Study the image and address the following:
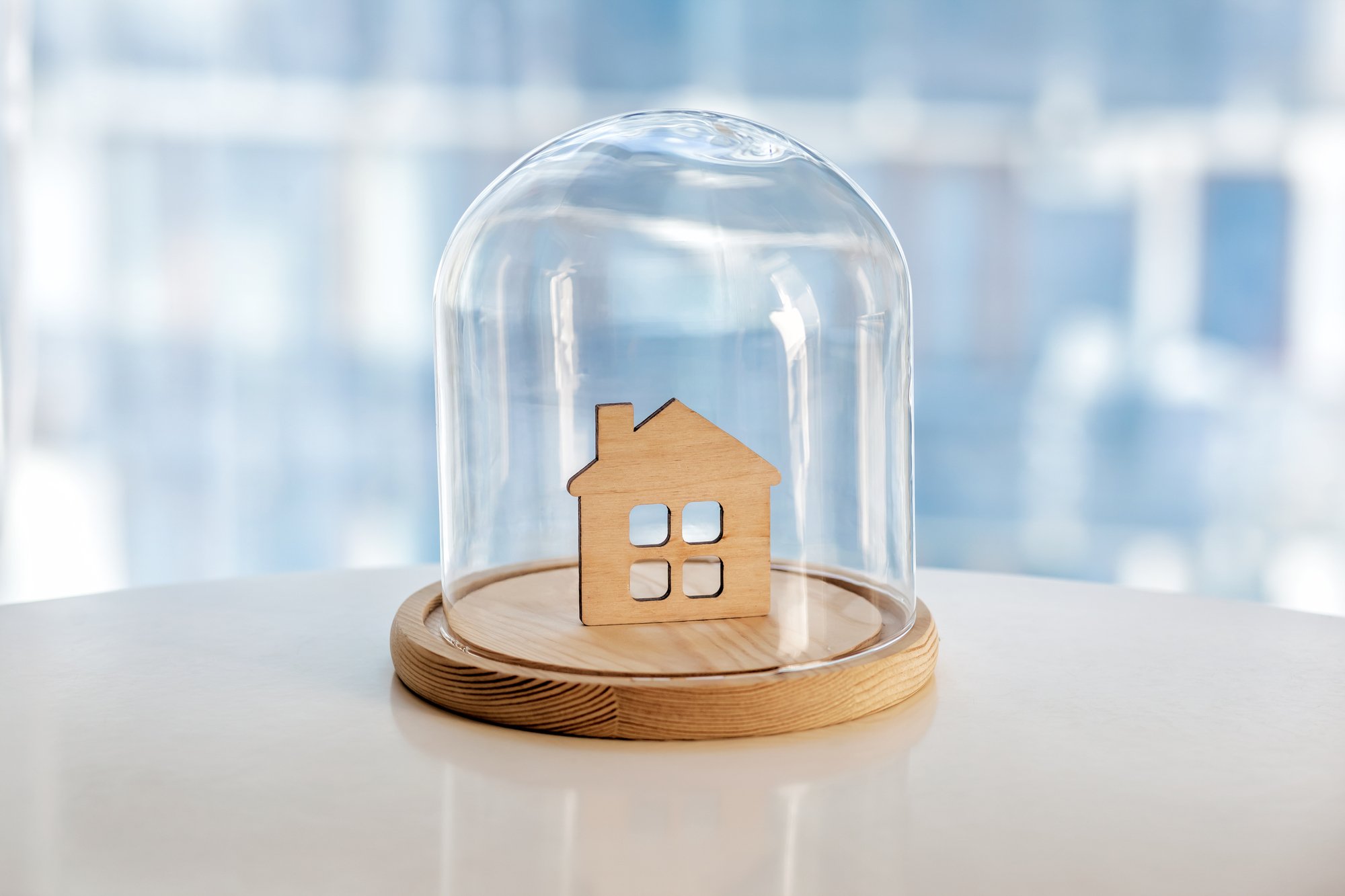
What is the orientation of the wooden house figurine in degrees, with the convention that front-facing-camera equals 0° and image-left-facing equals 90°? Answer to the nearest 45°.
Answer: approximately 0°
